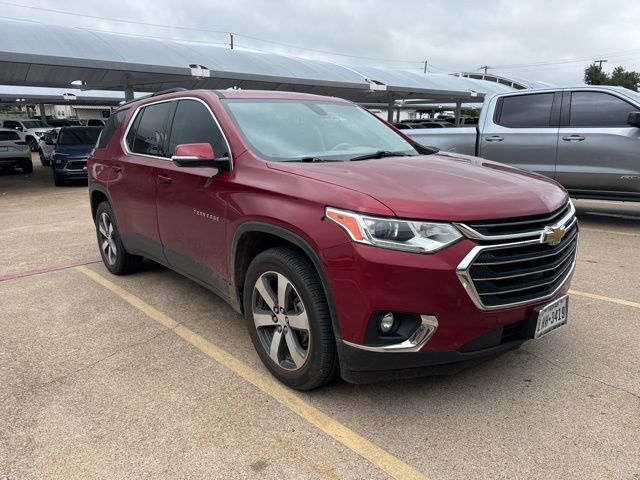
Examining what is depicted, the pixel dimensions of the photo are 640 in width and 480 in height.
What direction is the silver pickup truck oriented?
to the viewer's right

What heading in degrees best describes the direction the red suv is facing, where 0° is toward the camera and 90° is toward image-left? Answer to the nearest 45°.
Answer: approximately 315°

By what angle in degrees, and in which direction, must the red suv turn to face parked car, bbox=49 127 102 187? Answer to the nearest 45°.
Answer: approximately 180°

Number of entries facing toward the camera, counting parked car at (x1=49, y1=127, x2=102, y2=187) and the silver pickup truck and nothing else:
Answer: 1

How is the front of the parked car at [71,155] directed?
toward the camera

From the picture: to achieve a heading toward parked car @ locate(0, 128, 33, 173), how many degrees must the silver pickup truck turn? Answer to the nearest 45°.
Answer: approximately 180°

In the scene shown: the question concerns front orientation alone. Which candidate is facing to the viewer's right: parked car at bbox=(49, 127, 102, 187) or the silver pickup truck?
the silver pickup truck

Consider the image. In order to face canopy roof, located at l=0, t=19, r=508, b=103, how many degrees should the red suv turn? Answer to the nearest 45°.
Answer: approximately 135° to its left

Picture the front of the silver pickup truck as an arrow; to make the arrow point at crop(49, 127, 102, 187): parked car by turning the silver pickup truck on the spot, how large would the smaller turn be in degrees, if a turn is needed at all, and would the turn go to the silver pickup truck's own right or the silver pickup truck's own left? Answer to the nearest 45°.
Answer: approximately 180°
